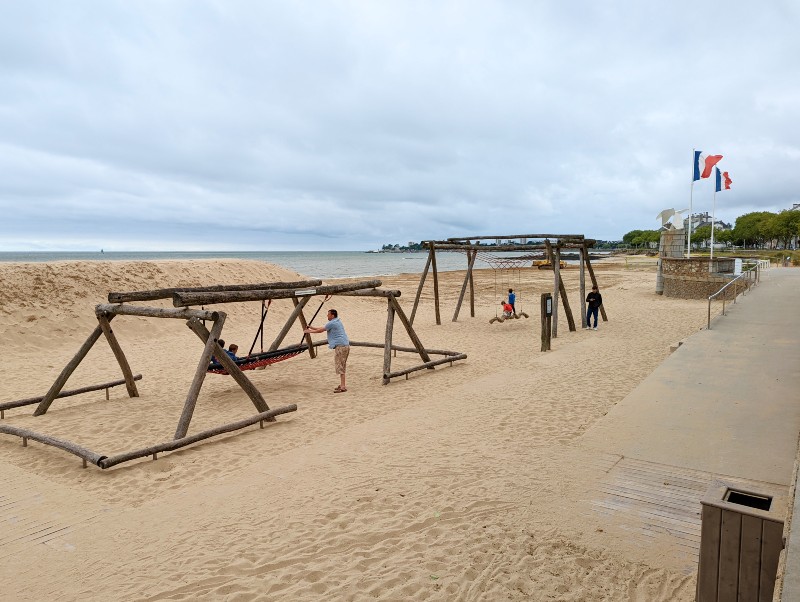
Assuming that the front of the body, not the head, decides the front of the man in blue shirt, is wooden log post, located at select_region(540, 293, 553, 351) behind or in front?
behind

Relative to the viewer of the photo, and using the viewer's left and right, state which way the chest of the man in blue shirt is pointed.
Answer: facing to the left of the viewer

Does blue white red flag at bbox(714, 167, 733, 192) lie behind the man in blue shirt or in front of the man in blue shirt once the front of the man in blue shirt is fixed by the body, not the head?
behind

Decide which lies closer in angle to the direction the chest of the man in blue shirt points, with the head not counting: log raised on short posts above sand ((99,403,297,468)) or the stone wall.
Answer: the log raised on short posts above sand

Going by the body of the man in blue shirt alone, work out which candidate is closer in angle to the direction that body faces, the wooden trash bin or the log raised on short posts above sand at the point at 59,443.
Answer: the log raised on short posts above sand
